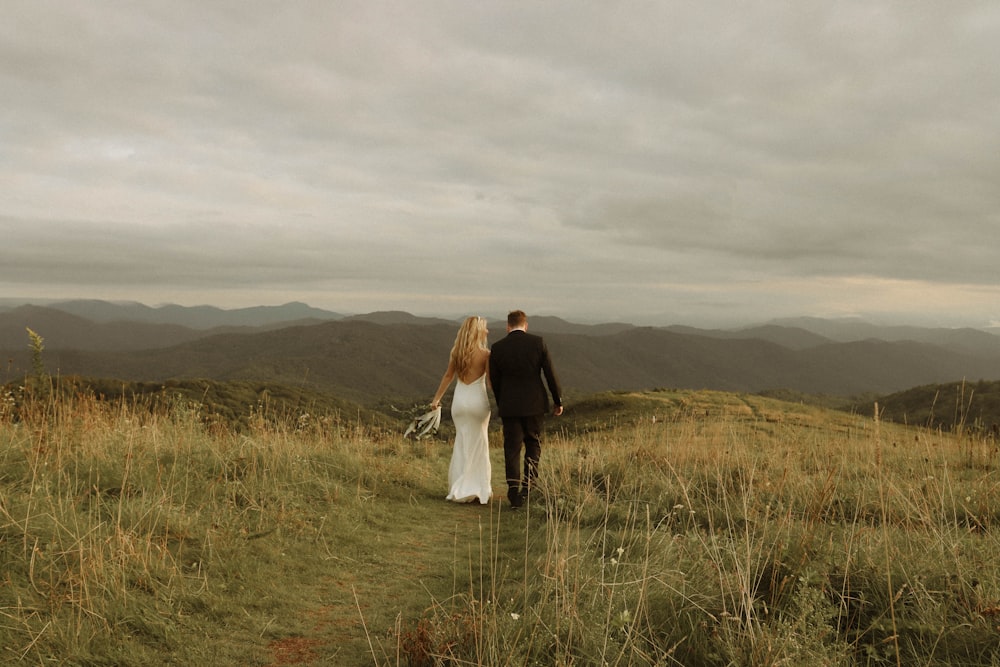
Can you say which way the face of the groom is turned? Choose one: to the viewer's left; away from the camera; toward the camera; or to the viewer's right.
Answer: away from the camera

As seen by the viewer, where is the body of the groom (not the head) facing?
away from the camera

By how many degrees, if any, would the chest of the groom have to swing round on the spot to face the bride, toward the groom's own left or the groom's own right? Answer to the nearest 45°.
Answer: approximately 45° to the groom's own left

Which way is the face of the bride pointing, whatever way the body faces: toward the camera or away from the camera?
away from the camera
